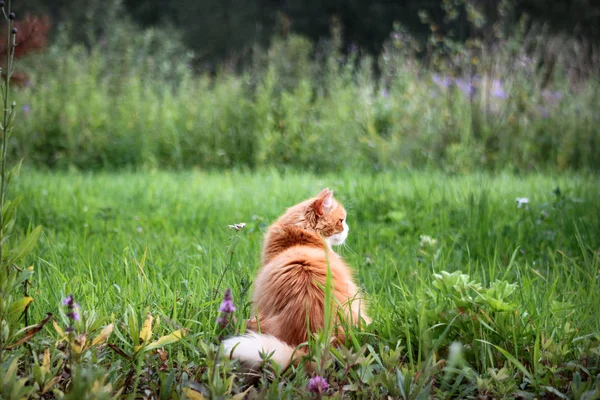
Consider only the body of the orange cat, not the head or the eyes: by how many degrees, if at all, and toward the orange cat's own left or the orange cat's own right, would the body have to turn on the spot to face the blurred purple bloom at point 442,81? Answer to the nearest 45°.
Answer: approximately 45° to the orange cat's own left

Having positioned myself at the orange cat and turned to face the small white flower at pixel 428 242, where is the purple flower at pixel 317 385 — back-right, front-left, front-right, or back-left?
back-right

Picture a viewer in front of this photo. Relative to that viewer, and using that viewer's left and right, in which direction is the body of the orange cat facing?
facing away from the viewer and to the right of the viewer

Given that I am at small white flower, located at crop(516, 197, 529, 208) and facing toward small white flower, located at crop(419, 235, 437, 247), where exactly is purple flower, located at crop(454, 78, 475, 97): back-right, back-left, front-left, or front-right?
back-right

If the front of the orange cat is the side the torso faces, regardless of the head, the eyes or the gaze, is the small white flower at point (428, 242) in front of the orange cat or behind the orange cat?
in front

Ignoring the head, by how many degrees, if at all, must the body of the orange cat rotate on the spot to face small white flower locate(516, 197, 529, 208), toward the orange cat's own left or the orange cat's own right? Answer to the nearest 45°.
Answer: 0° — it already faces it

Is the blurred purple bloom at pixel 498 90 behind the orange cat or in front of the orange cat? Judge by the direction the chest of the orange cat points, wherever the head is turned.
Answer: in front

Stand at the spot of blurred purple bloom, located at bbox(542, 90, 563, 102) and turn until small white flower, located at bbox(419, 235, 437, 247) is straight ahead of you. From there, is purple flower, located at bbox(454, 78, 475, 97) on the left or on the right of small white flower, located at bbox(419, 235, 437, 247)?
right

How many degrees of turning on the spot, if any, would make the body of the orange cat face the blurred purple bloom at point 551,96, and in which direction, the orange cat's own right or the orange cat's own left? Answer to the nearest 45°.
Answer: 0° — it already faces it

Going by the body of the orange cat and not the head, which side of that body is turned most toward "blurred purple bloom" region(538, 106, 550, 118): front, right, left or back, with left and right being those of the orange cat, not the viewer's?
front
